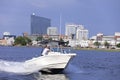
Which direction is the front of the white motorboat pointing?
to the viewer's right
